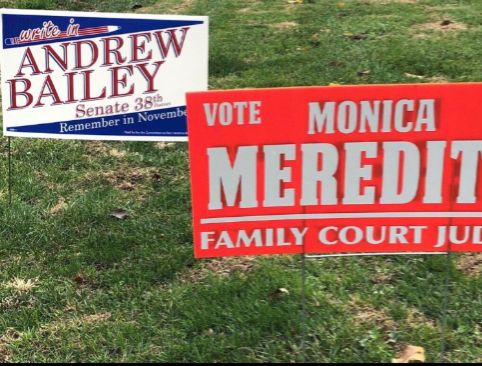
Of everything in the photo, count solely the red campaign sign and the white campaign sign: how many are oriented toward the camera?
2

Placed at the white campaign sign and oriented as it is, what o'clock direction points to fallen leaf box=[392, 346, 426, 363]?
The fallen leaf is roughly at 11 o'clock from the white campaign sign.

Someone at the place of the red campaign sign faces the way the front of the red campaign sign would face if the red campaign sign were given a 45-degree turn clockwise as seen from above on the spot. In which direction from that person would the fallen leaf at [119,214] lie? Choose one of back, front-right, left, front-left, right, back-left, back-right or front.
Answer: right

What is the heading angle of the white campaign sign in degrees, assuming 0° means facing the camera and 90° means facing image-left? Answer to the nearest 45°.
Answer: approximately 0°

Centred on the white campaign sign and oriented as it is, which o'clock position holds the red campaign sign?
The red campaign sign is roughly at 11 o'clock from the white campaign sign.
